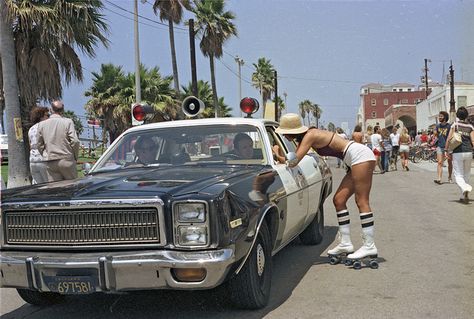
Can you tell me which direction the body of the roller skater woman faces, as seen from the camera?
to the viewer's left

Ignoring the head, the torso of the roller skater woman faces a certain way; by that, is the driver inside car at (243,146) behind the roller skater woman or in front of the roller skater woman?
in front

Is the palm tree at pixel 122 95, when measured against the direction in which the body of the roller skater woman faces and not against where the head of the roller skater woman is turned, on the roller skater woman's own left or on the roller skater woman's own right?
on the roller skater woman's own right

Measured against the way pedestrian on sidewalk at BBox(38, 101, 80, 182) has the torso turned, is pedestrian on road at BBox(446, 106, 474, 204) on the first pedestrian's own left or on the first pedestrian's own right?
on the first pedestrian's own right

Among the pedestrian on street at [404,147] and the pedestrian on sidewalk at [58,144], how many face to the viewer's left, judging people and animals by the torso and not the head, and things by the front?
0

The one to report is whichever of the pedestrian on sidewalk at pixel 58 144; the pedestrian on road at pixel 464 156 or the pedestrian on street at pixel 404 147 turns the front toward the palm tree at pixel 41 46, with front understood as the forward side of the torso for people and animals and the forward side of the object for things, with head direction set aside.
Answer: the pedestrian on sidewalk at pixel 58 144
